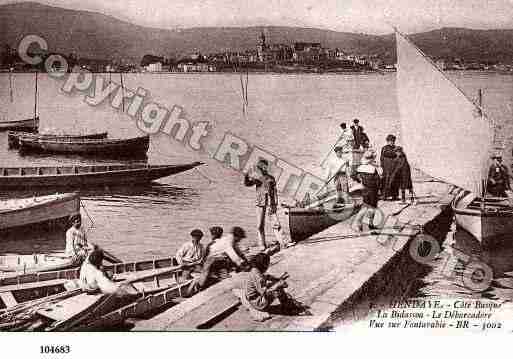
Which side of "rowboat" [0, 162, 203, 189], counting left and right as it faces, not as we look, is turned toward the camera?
right

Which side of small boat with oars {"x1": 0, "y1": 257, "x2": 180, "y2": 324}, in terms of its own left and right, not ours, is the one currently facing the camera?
right

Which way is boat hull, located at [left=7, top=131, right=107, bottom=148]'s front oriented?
to the viewer's right
